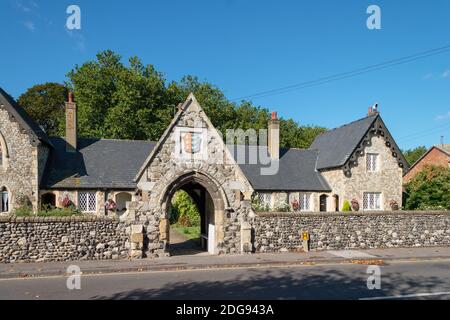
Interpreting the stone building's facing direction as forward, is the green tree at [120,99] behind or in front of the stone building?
behind

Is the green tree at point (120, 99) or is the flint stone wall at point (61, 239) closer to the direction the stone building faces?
the flint stone wall

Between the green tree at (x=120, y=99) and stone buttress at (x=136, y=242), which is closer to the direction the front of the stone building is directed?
the stone buttress

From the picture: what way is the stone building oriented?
toward the camera

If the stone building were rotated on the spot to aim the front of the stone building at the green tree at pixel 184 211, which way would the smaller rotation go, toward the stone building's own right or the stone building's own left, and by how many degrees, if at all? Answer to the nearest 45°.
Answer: approximately 180°

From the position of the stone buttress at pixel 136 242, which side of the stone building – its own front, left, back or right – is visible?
front
